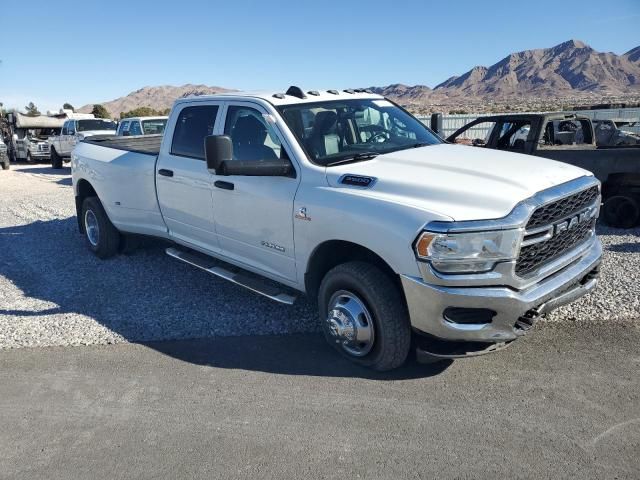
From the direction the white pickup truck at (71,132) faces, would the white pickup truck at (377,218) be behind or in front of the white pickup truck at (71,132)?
in front

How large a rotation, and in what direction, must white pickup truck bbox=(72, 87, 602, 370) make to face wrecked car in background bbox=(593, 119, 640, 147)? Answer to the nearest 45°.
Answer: approximately 90° to its left

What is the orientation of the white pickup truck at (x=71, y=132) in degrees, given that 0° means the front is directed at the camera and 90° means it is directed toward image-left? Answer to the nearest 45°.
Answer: approximately 315°

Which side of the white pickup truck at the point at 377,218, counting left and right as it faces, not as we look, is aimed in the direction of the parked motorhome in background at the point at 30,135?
back

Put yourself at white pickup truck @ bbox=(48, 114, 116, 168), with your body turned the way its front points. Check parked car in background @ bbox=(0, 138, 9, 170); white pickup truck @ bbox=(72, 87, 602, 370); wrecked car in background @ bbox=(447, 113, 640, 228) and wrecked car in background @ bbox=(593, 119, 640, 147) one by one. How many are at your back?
1

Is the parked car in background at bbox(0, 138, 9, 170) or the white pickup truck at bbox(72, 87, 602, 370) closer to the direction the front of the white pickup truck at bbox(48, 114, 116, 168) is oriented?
the white pickup truck

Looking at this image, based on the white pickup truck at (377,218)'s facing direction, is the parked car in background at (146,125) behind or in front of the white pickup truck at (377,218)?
behind

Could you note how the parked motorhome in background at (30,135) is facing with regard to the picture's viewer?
facing the viewer and to the right of the viewer
